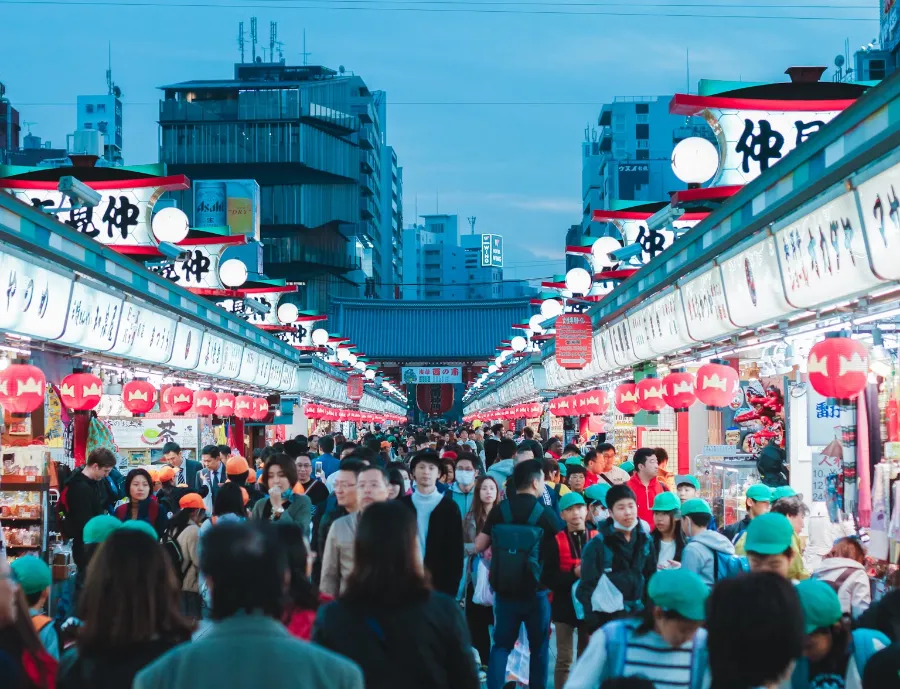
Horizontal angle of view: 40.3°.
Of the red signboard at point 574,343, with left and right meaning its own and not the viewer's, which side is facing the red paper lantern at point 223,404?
right

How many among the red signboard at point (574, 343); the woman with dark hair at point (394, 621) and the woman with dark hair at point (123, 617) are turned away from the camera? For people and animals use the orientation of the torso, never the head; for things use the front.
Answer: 2

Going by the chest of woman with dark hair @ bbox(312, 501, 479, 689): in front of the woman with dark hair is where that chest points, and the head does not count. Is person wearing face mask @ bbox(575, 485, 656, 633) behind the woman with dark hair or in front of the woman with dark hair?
in front

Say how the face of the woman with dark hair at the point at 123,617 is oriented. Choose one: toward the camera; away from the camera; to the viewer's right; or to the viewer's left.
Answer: away from the camera

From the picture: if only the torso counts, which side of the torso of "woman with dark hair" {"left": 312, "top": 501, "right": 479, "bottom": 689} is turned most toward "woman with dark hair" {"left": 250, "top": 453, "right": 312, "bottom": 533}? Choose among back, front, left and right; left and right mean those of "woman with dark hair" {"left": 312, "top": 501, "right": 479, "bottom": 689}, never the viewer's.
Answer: front

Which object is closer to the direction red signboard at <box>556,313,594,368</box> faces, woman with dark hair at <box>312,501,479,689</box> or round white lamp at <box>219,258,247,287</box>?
the woman with dark hair

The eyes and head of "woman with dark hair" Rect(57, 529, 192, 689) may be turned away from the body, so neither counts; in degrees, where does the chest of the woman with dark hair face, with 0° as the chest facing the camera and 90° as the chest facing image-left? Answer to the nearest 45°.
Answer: approximately 180°

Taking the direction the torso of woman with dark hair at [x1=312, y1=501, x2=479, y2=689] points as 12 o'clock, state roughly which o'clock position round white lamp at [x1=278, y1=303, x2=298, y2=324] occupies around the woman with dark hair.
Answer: The round white lamp is roughly at 12 o'clock from the woman with dark hair.

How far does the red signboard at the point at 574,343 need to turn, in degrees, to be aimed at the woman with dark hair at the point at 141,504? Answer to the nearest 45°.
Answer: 0° — it already faces them

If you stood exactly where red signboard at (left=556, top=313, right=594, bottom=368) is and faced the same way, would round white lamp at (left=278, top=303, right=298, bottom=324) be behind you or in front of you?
behind

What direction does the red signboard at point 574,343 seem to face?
toward the camera

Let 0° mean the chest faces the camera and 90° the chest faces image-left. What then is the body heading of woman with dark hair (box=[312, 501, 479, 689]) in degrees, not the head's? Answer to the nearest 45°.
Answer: approximately 180°

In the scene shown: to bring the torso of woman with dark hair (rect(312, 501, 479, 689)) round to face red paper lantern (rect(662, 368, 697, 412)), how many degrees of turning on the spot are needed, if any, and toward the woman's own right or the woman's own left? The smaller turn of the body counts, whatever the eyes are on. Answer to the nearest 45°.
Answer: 0° — they already face it

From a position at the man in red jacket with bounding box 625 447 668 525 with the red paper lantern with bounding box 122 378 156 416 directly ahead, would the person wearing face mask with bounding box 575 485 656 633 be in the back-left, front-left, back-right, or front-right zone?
back-left
